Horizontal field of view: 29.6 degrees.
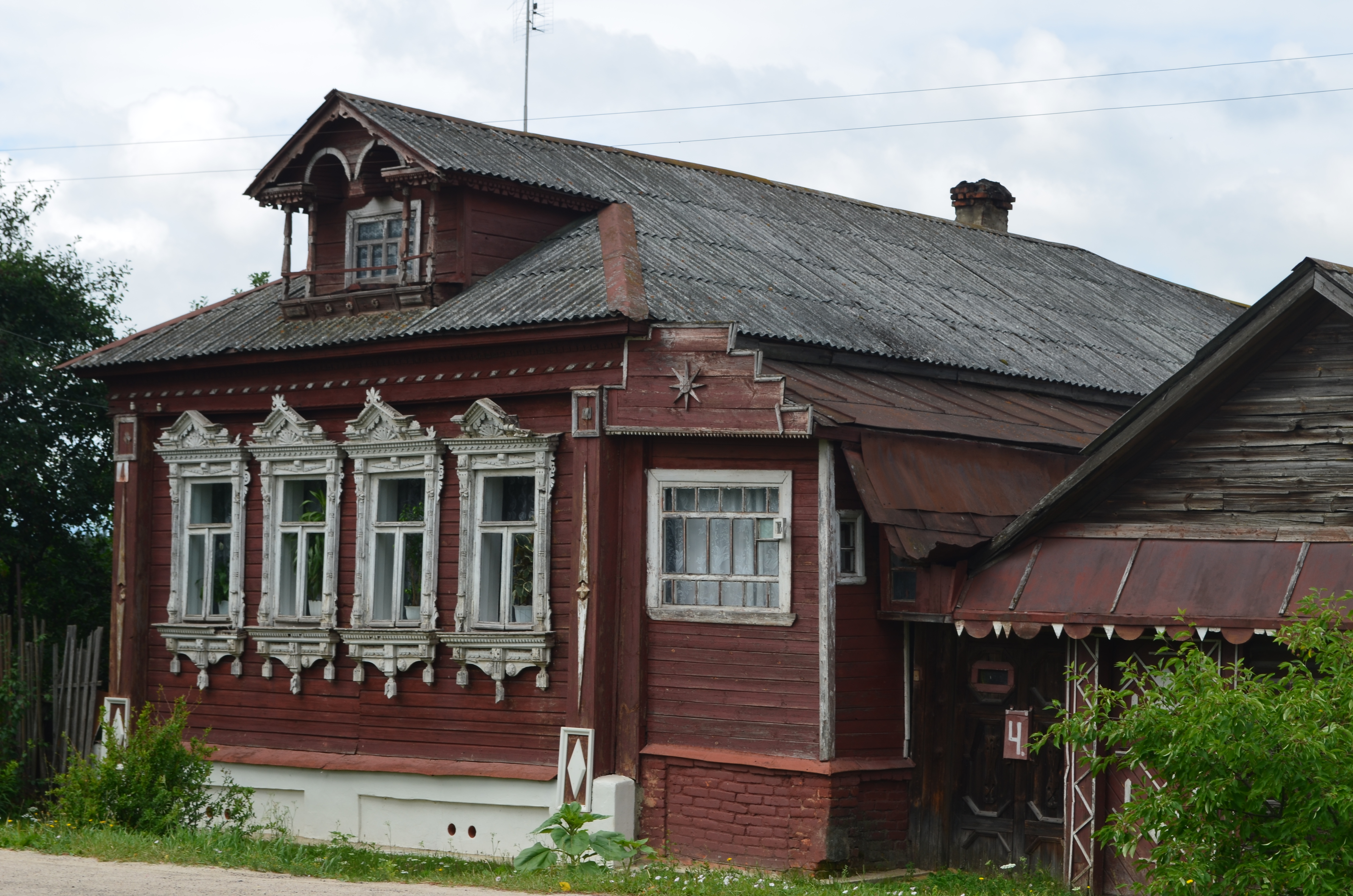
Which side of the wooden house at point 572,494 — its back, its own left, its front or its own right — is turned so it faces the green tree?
right

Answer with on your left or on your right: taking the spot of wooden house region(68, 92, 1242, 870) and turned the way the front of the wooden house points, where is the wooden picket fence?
on your right

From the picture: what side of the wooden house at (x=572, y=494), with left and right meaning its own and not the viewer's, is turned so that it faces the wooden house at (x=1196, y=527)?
left

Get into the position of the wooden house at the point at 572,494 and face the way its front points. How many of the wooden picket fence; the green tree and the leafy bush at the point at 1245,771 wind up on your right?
2

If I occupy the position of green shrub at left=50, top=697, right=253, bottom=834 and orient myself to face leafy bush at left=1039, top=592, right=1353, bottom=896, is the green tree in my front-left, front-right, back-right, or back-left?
back-left

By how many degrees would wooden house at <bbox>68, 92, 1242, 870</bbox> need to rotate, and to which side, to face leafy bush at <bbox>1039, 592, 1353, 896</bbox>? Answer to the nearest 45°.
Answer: approximately 90° to its left

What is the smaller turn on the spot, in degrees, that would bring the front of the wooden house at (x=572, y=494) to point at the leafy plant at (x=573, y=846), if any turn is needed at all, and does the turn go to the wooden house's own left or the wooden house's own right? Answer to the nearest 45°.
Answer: approximately 45° to the wooden house's own left

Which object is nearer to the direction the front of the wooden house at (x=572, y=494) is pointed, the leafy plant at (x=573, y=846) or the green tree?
the leafy plant

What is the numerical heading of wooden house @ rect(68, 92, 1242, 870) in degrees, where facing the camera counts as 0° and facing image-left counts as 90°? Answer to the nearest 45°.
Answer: approximately 45°

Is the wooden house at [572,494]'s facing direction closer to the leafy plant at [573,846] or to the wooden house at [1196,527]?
the leafy plant
